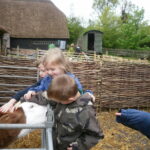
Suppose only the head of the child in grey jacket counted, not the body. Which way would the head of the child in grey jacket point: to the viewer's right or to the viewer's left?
to the viewer's left

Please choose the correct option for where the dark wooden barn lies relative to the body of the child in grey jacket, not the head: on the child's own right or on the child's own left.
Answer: on the child's own right
